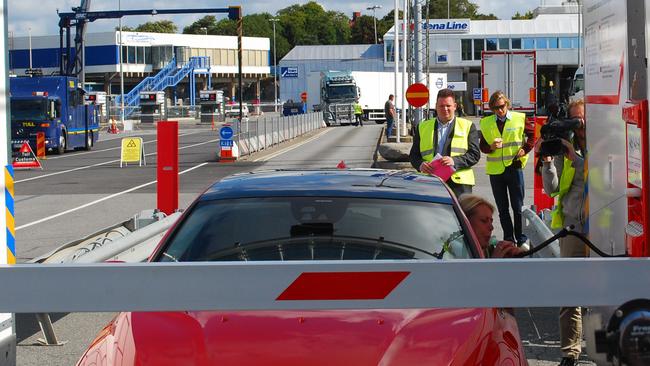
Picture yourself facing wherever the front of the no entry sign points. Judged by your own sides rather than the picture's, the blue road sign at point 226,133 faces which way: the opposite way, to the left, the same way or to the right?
the same way

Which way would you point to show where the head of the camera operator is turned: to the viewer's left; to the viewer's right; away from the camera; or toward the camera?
to the viewer's left

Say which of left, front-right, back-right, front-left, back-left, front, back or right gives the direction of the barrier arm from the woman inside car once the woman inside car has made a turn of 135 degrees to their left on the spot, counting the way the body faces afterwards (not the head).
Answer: back

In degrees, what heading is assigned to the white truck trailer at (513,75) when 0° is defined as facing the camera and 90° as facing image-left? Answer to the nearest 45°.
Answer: approximately 180°

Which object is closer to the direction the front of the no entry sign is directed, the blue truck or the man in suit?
the man in suit

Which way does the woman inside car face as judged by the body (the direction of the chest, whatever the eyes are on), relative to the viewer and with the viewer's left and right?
facing the viewer and to the right of the viewer

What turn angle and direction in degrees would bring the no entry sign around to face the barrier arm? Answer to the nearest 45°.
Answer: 0° — it already faces it

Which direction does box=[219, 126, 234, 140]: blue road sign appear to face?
toward the camera

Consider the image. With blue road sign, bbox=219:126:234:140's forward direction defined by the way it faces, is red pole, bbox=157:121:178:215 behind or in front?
in front

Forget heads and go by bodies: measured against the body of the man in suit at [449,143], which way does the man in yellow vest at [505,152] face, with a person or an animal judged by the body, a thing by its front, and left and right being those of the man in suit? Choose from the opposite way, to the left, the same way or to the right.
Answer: the same way

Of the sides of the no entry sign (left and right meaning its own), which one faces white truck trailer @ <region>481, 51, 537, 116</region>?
back

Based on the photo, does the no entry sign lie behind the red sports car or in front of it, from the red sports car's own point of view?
behind

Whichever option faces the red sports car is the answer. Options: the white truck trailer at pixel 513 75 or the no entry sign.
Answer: the no entry sign

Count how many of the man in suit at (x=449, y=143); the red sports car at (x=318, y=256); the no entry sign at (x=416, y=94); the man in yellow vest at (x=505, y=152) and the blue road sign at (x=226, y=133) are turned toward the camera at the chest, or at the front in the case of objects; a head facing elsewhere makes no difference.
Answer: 5

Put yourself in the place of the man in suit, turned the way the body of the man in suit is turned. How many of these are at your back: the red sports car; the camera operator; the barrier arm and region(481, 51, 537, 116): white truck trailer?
1

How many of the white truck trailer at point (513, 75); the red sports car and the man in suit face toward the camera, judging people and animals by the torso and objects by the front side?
2

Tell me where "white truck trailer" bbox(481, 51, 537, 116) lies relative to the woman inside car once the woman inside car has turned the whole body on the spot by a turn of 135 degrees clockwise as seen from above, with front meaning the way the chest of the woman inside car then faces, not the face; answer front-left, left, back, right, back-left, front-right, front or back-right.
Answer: right

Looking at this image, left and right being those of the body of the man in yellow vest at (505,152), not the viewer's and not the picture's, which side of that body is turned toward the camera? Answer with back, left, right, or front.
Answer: front

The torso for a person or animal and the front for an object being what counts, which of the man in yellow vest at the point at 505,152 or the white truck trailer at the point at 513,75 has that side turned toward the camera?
the man in yellow vest

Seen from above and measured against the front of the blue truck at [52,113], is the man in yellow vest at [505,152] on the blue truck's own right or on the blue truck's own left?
on the blue truck's own left

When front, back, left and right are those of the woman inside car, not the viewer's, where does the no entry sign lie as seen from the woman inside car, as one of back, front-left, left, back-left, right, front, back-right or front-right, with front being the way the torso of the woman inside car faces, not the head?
back-left
